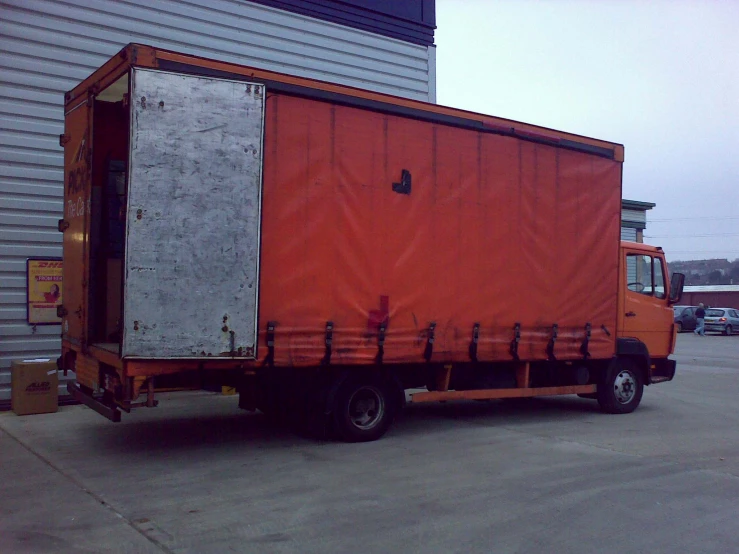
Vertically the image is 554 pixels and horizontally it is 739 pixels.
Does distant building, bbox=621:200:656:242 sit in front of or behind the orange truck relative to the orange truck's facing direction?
in front

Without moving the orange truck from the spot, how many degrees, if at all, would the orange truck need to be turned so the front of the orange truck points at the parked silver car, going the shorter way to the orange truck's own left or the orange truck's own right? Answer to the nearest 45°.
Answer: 0° — it already faces it

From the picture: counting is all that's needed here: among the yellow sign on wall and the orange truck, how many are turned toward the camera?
1

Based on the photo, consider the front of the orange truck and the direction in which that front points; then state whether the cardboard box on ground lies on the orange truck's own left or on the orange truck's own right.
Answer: on the orange truck's own left

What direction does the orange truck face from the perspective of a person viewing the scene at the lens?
facing away from the viewer and to the right of the viewer

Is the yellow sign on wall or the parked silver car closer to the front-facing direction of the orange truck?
the parked silver car

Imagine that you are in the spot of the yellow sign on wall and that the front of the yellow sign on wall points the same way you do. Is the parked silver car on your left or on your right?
on your left

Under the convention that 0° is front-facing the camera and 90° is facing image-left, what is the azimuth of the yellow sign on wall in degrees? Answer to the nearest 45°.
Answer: approximately 0°

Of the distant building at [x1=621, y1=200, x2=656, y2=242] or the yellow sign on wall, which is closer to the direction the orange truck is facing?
the distant building

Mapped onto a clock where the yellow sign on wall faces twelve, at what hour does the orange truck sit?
The orange truck is roughly at 11 o'clock from the yellow sign on wall.

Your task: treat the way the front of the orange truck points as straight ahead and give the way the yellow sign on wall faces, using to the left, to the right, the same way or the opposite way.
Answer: to the right
